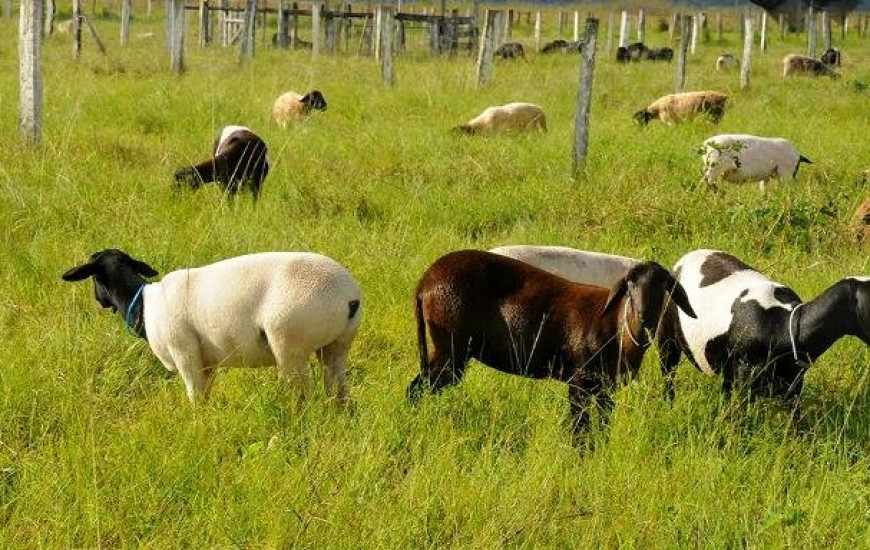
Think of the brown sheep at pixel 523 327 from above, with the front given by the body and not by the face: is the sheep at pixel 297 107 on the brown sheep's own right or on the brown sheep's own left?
on the brown sheep's own left

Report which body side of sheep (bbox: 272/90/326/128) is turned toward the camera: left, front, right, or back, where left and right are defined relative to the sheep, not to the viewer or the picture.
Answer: right

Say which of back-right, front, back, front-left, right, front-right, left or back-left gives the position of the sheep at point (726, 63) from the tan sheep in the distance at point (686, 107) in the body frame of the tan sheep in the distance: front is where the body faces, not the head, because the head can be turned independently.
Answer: right

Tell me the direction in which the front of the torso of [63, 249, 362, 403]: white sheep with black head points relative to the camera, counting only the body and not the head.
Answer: to the viewer's left

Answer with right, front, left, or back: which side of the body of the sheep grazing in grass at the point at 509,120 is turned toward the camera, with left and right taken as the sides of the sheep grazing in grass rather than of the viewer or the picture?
left

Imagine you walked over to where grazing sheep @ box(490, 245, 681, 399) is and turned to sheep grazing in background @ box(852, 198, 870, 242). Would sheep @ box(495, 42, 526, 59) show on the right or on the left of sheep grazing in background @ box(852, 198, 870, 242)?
left

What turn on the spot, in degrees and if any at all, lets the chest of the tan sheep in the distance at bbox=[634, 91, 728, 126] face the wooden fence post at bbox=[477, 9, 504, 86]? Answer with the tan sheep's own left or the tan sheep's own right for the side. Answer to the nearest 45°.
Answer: approximately 45° to the tan sheep's own right

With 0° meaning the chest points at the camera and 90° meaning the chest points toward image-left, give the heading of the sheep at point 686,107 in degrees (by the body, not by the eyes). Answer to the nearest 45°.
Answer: approximately 90°

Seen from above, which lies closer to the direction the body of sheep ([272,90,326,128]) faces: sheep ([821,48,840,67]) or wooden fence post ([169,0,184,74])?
the sheep

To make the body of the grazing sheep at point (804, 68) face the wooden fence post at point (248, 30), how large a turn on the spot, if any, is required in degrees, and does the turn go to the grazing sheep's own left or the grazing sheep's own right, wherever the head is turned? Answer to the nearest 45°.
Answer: approximately 135° to the grazing sheep's own right

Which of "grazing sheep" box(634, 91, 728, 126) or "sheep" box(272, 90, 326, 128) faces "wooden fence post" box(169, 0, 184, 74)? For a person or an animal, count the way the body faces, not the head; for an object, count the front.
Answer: the grazing sheep

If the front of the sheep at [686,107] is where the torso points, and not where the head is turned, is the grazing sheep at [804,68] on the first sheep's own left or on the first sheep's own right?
on the first sheep's own right

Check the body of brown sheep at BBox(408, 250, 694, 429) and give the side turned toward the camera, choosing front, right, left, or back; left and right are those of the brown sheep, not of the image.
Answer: right
